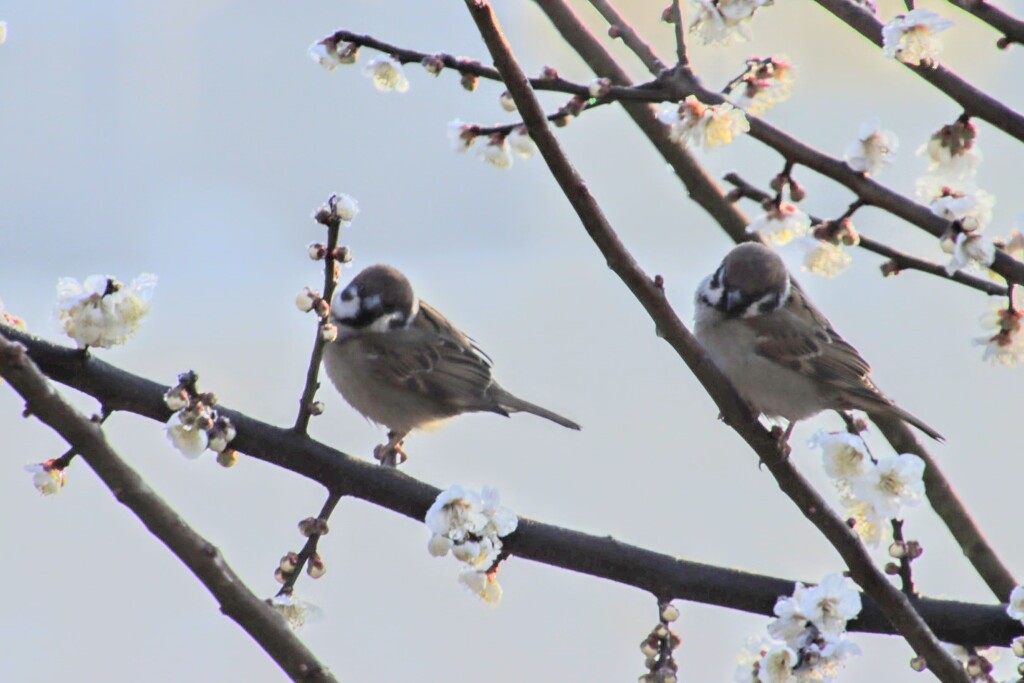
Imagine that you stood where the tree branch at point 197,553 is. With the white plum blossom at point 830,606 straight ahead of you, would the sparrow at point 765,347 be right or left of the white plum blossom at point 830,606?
left

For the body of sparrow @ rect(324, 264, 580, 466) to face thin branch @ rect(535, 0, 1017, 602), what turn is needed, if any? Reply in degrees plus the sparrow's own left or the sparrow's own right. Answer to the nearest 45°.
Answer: approximately 135° to the sparrow's own left

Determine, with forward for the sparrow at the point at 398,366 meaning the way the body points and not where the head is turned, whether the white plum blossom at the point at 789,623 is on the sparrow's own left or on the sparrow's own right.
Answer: on the sparrow's own left

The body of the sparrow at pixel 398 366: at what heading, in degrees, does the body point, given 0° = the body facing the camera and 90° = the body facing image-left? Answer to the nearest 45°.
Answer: approximately 90°

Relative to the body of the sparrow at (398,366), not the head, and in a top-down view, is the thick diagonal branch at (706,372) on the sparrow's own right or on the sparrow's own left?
on the sparrow's own left

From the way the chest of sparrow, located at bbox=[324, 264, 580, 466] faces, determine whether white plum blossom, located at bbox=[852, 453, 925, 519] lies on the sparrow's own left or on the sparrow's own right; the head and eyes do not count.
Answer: on the sparrow's own left
